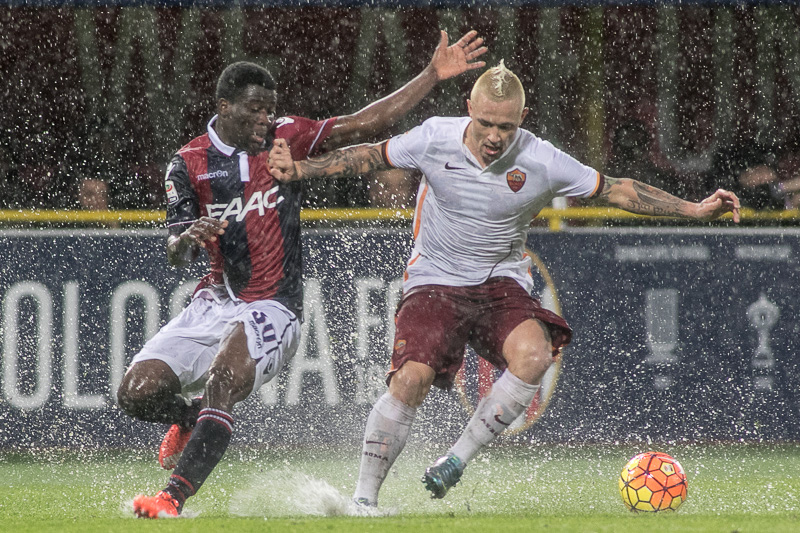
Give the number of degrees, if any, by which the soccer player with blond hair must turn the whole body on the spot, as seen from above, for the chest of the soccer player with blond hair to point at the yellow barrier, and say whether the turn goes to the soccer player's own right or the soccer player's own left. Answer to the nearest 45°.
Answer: approximately 135° to the soccer player's own right

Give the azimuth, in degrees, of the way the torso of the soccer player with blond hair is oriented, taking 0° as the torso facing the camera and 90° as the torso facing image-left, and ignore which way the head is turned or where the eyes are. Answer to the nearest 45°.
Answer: approximately 0°
